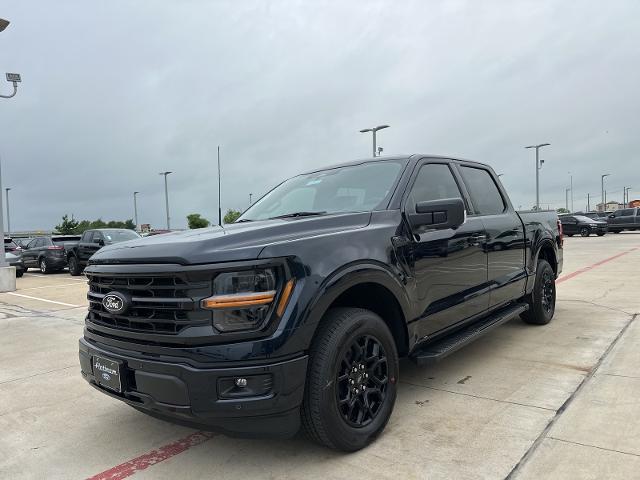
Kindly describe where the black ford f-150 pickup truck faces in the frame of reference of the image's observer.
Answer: facing the viewer and to the left of the viewer
